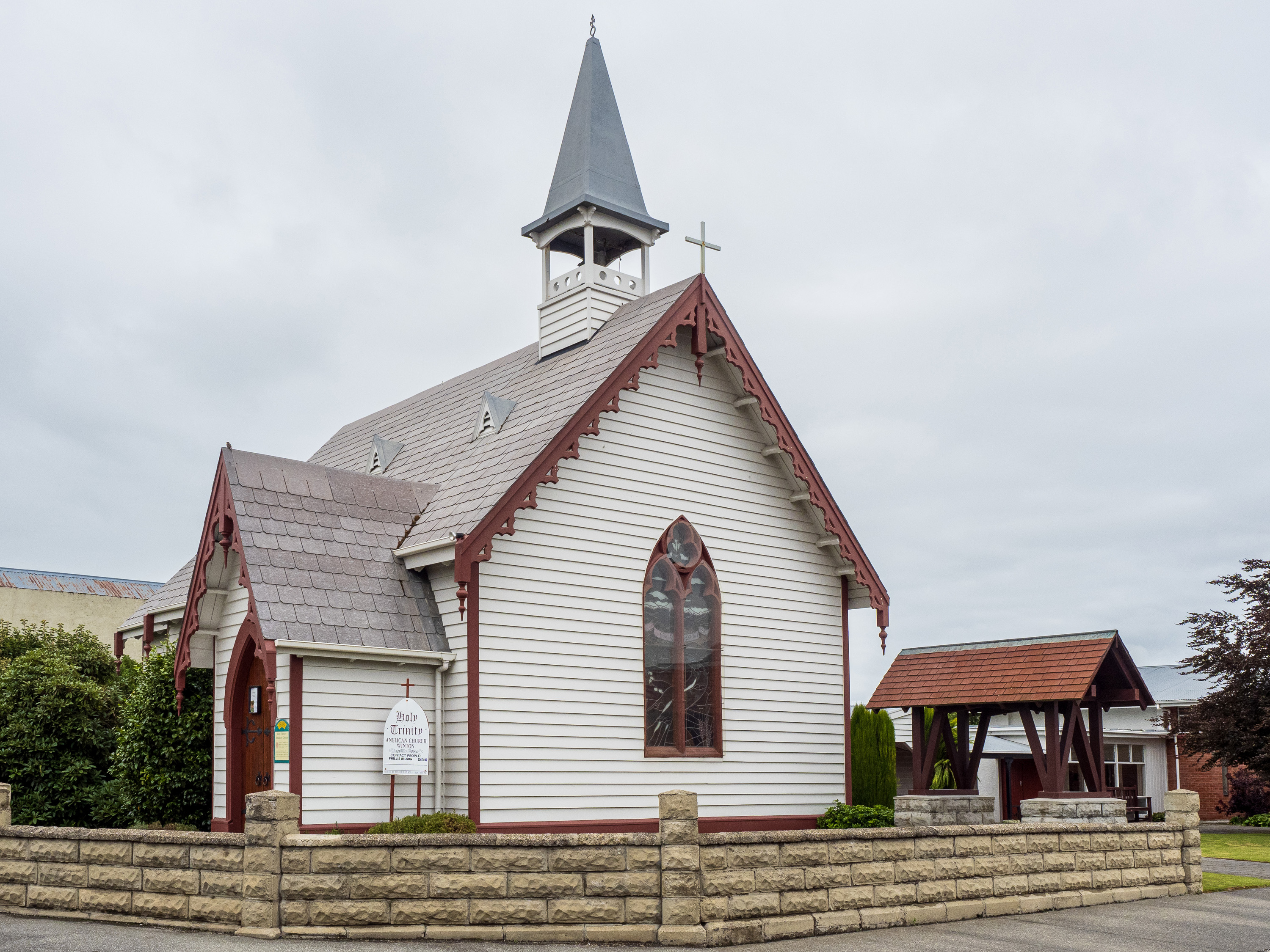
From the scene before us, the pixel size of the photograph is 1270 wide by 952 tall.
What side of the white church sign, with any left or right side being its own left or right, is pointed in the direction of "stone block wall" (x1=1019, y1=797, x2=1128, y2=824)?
left

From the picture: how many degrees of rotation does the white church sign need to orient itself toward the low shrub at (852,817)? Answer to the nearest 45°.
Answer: approximately 135° to its left

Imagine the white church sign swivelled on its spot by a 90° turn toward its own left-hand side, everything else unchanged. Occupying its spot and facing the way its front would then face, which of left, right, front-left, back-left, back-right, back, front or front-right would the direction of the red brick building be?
front-left

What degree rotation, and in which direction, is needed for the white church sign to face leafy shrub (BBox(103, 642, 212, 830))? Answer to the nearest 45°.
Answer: approximately 135° to its right

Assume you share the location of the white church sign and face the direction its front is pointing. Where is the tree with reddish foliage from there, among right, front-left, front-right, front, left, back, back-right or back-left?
back-left

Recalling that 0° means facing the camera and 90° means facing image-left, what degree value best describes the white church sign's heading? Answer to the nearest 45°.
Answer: approximately 0°

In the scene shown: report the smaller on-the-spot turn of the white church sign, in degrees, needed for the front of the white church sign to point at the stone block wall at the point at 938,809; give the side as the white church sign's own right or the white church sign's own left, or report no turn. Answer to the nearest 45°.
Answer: approximately 135° to the white church sign's own left

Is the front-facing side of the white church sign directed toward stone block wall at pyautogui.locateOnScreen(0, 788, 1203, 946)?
yes

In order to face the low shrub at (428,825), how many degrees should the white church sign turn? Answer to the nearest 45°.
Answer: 0° — it already faces it
